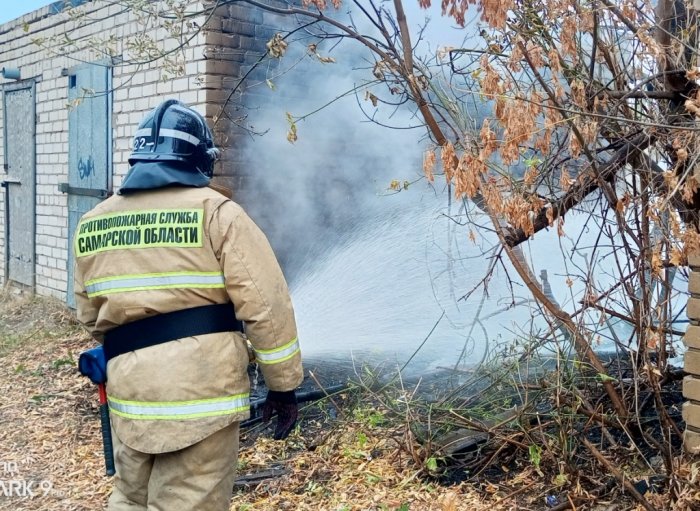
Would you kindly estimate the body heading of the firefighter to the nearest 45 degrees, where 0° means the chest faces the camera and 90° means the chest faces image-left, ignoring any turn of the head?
approximately 225°

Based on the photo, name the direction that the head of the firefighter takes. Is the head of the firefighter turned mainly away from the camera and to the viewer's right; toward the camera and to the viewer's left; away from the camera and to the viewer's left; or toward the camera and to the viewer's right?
away from the camera and to the viewer's right

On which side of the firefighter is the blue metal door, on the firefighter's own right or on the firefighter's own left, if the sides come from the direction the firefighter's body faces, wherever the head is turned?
on the firefighter's own left
